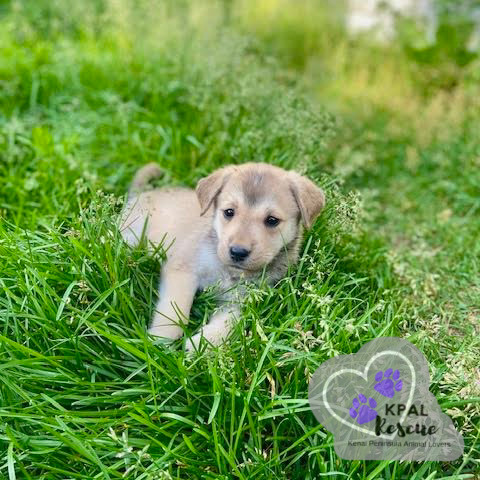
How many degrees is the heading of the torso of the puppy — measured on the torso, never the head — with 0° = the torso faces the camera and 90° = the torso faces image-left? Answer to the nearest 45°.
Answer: approximately 315°
